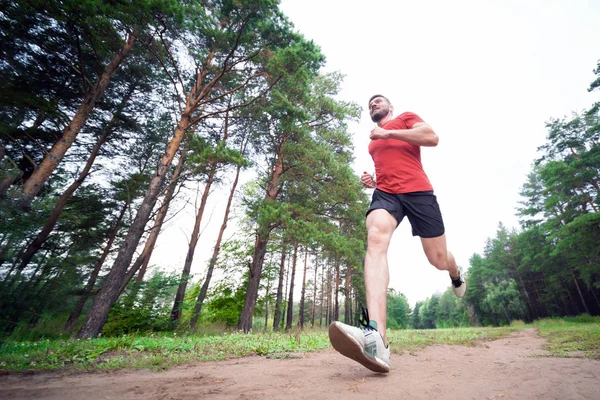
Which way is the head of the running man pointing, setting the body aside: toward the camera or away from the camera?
toward the camera

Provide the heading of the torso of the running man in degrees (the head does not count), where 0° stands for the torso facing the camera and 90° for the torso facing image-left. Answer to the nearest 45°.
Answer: approximately 45°
